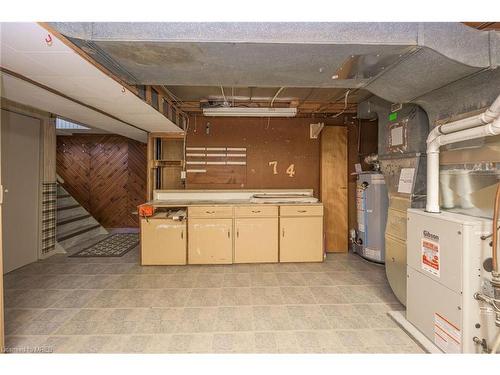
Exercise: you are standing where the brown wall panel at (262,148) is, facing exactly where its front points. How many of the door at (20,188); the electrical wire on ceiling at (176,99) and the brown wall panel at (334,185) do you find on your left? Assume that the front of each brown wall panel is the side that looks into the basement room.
1

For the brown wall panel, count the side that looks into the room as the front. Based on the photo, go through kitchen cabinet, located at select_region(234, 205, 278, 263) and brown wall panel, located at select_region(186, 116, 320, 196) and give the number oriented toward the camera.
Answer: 2

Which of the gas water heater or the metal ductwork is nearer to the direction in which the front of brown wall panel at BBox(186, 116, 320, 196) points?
the metal ductwork

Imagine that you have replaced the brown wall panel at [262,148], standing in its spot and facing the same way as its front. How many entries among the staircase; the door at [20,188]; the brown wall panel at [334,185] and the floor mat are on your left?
1

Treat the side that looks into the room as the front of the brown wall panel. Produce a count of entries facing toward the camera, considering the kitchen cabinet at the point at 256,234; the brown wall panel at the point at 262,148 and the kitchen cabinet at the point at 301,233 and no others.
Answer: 3

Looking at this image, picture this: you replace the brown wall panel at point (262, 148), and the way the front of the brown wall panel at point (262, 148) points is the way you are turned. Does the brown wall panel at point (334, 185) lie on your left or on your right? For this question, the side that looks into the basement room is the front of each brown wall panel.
on your left

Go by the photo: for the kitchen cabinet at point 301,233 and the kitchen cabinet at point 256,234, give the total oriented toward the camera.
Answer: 2

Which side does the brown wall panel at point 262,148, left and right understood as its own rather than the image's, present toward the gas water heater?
left

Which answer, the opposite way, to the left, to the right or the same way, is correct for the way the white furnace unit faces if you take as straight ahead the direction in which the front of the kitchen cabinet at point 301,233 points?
to the right

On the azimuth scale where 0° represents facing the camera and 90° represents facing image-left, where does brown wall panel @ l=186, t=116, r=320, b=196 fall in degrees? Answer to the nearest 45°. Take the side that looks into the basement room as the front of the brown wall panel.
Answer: approximately 0°

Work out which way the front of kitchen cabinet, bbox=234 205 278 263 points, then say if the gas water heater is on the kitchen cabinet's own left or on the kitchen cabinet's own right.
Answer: on the kitchen cabinet's own left

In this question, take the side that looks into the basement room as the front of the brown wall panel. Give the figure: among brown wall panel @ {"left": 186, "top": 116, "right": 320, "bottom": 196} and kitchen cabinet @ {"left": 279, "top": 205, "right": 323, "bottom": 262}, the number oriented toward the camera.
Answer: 2
